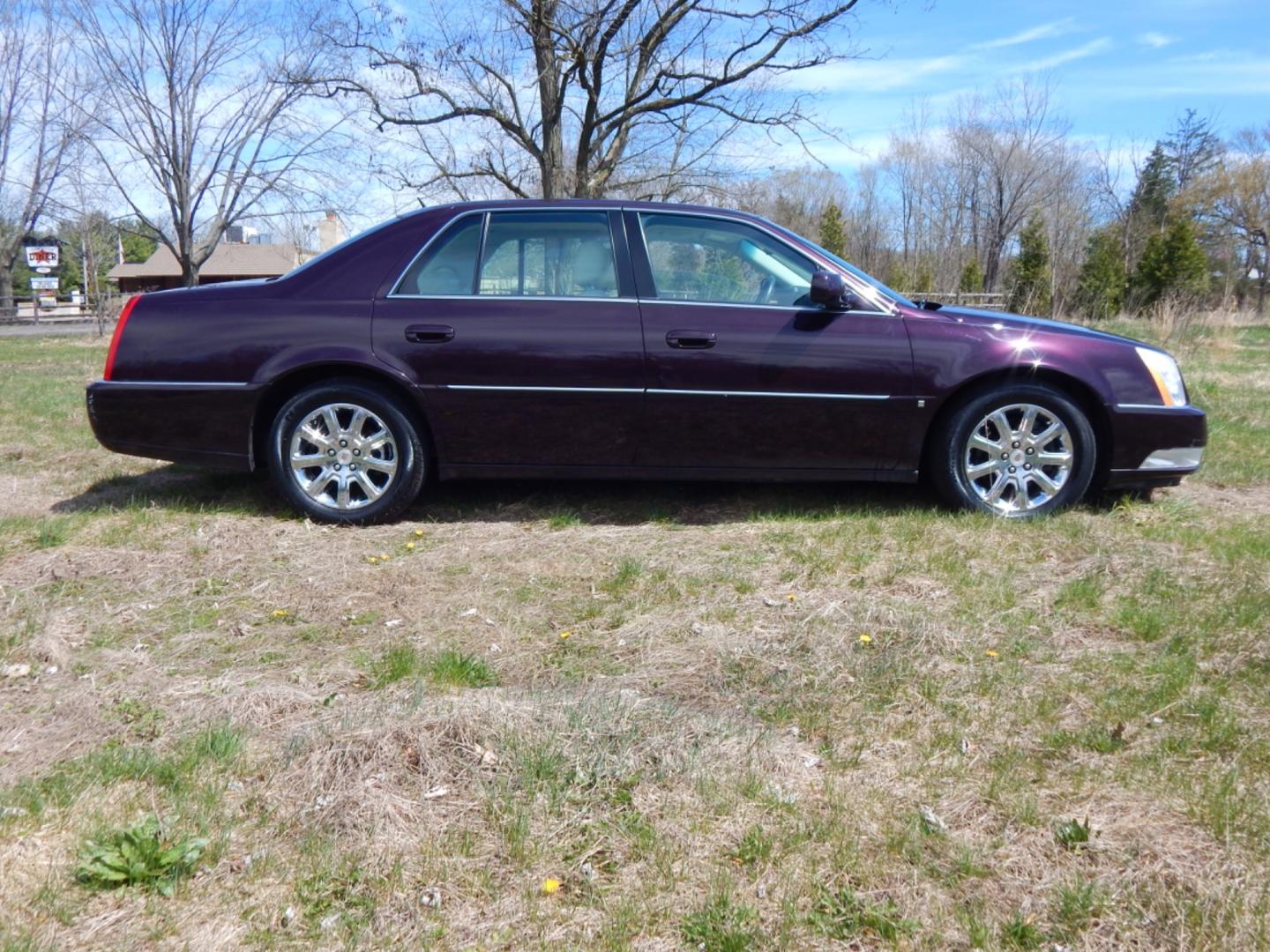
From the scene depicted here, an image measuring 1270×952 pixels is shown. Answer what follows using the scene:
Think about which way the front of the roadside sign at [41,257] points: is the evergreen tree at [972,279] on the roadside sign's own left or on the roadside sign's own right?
on the roadside sign's own left

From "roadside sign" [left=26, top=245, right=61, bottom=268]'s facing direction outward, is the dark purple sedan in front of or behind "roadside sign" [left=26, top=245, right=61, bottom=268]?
in front

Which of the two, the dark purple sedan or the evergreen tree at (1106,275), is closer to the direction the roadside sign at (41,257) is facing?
the dark purple sedan

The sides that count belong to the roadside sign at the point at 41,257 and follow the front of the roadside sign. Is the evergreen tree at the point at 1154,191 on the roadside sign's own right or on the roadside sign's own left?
on the roadside sign's own left

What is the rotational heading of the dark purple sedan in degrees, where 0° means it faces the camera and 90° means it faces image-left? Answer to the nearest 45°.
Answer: approximately 270°

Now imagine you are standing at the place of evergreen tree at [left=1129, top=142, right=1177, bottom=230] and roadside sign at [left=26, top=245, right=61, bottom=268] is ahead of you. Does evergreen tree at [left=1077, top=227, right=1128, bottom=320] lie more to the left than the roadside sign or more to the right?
left

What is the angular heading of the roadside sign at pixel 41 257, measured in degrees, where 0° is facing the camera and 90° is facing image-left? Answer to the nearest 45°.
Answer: approximately 0°

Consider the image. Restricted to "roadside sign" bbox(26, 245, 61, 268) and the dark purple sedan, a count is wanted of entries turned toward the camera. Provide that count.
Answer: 1

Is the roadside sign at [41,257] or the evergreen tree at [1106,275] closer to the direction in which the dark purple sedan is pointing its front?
the evergreen tree

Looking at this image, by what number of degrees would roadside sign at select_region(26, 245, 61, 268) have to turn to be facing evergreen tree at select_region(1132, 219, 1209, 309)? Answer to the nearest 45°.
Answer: approximately 45° to its left

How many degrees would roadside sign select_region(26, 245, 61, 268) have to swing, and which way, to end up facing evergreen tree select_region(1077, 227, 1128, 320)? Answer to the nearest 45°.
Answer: approximately 45° to its left

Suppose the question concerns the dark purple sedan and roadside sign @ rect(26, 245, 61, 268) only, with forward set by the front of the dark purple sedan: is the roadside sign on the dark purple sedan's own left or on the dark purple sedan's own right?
on the dark purple sedan's own left
